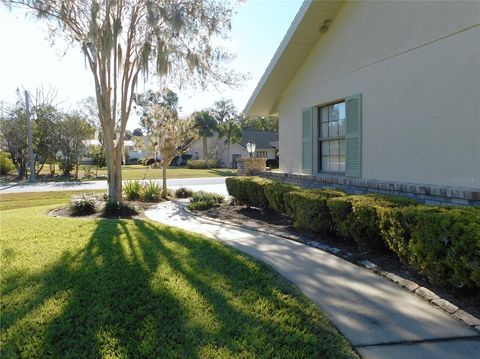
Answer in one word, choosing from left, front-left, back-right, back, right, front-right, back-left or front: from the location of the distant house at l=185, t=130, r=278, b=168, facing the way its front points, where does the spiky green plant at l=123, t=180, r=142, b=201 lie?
front

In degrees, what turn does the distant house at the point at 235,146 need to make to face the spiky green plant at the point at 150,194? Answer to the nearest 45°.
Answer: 0° — it already faces it

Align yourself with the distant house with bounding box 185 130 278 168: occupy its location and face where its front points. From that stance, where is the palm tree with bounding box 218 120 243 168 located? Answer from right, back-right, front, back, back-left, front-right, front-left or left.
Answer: front

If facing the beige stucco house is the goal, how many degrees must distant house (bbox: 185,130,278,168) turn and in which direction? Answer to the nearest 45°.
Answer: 0° — it already faces it

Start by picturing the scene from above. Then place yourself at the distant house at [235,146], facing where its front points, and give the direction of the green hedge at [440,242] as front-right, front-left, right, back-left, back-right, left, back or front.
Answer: front

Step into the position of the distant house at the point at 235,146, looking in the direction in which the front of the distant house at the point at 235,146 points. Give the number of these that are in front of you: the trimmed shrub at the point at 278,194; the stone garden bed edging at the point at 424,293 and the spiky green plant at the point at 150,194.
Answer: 3

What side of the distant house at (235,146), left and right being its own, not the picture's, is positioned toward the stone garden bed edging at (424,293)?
front

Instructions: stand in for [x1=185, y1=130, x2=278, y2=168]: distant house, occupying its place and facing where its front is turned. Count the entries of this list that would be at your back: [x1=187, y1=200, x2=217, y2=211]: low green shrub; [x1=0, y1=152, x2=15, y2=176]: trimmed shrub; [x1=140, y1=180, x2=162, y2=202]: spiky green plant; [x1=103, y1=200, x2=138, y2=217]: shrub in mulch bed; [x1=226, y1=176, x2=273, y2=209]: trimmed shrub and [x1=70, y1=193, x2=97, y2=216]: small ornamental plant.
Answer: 0

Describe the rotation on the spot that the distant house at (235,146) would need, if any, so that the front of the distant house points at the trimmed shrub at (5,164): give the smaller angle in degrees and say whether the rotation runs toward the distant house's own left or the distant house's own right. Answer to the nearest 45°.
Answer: approximately 45° to the distant house's own right

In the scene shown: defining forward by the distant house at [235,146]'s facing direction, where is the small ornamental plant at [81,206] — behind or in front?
in front

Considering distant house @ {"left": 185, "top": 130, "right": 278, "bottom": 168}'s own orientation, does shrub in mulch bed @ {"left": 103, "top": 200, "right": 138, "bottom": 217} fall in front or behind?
in front

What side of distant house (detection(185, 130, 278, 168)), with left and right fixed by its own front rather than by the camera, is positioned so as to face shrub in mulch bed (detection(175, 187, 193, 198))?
front

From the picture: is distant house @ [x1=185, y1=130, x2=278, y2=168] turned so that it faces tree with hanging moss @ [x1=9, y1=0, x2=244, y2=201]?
yes

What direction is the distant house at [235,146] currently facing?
toward the camera

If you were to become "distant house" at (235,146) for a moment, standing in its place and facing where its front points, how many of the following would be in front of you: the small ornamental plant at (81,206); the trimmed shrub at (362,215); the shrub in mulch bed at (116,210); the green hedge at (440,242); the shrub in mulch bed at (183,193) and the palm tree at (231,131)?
6

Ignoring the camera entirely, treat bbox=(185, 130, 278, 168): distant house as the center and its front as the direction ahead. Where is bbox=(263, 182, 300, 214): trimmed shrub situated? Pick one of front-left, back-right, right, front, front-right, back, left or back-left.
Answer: front
